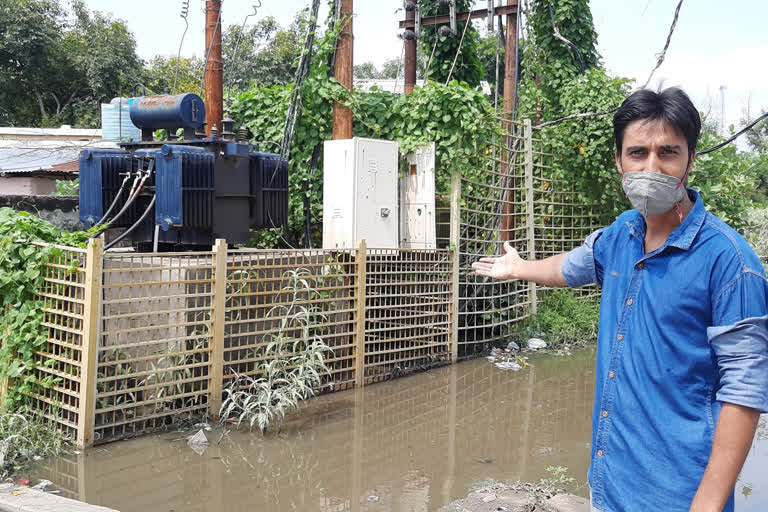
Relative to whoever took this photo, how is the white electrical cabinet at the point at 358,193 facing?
facing the viewer and to the right of the viewer

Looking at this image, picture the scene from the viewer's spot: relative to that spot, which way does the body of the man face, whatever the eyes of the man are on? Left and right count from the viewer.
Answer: facing the viewer and to the left of the viewer

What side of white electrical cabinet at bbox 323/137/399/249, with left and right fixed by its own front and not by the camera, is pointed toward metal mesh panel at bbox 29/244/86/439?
right

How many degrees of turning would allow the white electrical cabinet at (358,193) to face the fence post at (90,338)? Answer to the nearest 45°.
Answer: approximately 90° to its right

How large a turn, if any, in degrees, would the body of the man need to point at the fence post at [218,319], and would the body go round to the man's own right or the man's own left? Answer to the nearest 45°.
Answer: approximately 90° to the man's own right

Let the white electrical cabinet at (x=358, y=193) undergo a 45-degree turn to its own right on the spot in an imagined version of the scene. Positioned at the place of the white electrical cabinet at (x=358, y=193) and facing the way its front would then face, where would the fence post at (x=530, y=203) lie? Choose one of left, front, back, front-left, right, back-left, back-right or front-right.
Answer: back-left

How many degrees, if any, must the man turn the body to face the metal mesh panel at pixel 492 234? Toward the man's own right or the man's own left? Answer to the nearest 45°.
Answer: approximately 135° to the man's own right

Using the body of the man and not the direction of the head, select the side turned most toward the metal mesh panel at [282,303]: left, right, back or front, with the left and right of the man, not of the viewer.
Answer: right

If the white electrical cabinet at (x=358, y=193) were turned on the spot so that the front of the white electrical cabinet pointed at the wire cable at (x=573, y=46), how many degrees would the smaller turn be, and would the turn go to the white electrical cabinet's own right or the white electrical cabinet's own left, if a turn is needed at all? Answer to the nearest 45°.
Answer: approximately 90° to the white electrical cabinet's own left

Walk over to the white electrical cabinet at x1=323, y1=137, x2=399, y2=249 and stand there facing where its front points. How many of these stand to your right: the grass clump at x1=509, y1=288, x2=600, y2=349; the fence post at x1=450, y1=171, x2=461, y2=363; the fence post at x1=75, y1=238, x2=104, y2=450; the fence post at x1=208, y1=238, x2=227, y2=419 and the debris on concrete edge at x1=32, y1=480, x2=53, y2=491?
3

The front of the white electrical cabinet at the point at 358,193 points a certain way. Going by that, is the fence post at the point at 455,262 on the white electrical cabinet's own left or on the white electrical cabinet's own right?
on the white electrical cabinet's own left

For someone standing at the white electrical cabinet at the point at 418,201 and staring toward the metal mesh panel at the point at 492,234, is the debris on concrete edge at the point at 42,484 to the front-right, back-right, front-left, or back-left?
back-right

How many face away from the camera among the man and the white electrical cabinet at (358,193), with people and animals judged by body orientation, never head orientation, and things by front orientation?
0

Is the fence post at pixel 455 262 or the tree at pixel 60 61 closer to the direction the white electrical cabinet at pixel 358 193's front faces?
the fence post

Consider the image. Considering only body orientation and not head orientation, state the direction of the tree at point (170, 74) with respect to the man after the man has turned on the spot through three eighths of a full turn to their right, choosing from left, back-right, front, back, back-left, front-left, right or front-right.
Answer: front-left
